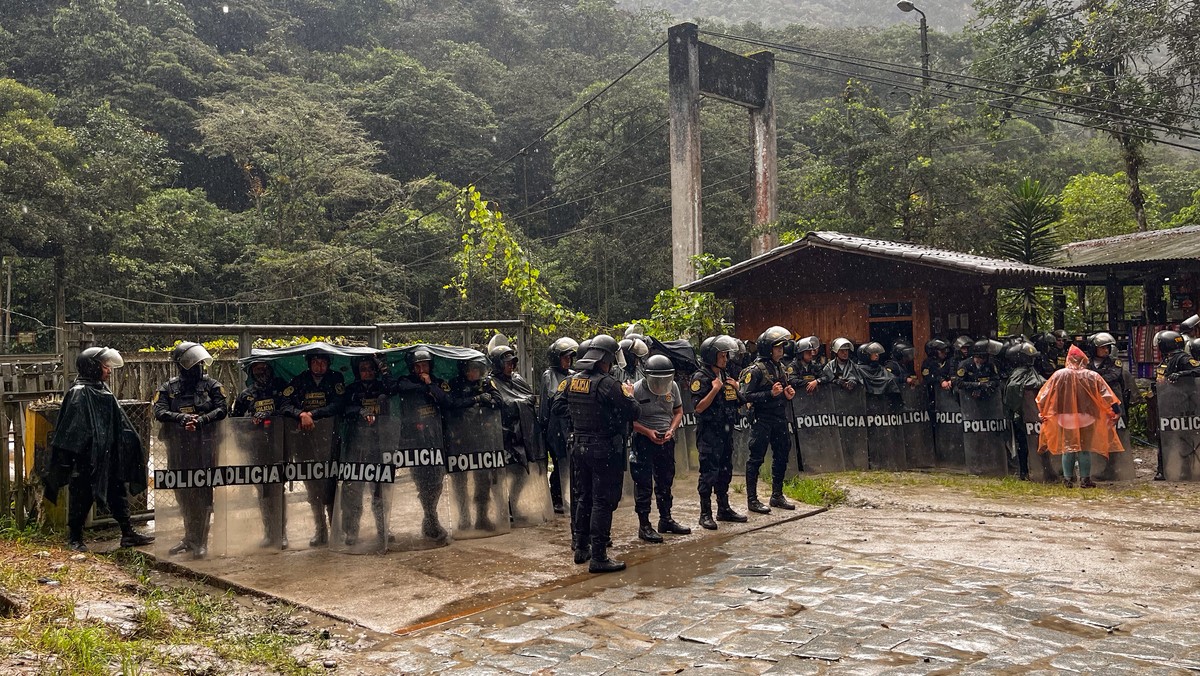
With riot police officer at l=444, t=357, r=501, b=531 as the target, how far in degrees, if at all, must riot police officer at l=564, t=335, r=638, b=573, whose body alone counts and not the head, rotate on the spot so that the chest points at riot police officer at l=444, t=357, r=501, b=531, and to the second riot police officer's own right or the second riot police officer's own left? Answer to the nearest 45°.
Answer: approximately 90° to the second riot police officer's own left

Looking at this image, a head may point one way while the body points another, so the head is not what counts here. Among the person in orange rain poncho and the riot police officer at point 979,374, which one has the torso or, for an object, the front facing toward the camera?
the riot police officer

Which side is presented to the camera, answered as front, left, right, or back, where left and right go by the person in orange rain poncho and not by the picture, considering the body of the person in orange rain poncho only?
back

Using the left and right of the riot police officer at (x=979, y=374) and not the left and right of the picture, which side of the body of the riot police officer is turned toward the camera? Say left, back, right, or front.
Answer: front

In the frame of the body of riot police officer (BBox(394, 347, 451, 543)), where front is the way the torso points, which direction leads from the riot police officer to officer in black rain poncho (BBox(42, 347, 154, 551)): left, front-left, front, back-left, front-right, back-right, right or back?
right

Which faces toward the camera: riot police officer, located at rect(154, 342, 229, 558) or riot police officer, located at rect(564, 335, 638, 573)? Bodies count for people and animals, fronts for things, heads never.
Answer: riot police officer, located at rect(154, 342, 229, 558)

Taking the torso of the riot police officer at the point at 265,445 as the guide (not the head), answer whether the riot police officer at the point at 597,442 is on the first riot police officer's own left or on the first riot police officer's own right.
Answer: on the first riot police officer's own left

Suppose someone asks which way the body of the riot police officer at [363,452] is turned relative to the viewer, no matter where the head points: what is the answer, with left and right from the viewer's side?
facing the viewer

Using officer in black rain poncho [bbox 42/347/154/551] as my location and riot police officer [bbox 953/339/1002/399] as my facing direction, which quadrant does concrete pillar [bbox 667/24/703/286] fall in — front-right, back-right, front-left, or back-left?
front-left

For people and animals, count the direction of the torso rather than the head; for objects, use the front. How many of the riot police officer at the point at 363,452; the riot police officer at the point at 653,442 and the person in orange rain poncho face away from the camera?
1

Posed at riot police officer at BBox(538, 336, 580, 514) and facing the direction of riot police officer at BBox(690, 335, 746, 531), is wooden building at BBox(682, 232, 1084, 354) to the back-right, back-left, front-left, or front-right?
front-left

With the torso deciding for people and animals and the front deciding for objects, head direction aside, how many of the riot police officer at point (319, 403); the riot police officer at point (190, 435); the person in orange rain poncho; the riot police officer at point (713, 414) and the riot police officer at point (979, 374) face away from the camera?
1

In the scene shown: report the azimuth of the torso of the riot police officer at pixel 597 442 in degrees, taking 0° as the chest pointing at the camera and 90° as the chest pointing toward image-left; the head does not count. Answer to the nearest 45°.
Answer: approximately 225°

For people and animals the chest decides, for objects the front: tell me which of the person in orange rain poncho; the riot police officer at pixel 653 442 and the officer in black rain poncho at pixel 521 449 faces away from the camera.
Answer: the person in orange rain poncho

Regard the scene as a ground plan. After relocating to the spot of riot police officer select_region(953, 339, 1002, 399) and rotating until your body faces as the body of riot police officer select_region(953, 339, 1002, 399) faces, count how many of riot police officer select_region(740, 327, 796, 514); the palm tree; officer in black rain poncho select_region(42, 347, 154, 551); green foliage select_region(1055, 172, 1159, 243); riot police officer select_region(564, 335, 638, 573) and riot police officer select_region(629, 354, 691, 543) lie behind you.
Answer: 2

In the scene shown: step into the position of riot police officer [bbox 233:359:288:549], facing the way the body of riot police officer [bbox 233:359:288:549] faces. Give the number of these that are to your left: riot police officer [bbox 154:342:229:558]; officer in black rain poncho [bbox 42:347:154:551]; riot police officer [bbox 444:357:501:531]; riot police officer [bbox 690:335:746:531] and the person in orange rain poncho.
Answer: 3

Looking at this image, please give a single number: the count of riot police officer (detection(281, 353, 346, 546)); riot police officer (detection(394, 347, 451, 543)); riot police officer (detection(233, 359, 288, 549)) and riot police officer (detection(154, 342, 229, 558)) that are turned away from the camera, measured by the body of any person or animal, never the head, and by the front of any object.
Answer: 0

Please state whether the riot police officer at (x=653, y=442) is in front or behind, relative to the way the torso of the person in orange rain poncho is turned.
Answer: behind
